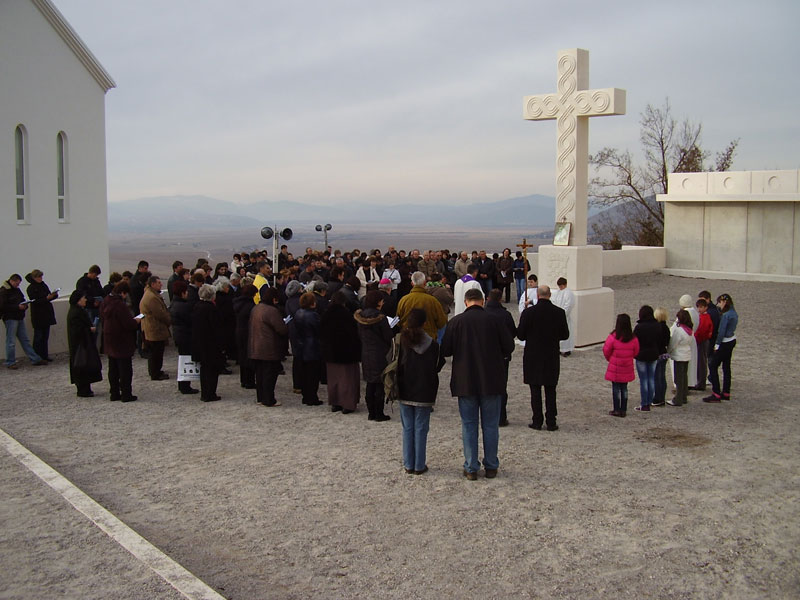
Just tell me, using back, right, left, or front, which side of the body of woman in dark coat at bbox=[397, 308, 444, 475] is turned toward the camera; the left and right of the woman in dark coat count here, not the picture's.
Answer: back

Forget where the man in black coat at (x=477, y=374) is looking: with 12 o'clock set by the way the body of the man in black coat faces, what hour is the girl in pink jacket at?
The girl in pink jacket is roughly at 1 o'clock from the man in black coat.

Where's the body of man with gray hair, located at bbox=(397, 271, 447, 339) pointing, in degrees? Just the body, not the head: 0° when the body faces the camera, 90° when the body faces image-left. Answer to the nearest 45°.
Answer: approximately 180°

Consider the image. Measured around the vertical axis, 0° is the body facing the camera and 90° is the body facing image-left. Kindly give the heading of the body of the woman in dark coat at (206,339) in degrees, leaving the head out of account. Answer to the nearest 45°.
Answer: approximately 225°

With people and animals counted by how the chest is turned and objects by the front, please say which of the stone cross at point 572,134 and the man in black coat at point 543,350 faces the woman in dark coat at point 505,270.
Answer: the man in black coat

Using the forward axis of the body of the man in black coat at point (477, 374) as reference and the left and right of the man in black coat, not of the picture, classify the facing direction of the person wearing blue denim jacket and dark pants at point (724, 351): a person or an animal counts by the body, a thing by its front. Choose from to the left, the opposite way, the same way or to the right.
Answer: to the left

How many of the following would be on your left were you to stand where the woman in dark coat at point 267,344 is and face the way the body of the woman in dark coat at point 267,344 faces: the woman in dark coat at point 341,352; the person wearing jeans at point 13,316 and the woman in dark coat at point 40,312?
2

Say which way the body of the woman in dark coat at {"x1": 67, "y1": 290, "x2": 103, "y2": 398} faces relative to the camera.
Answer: to the viewer's right

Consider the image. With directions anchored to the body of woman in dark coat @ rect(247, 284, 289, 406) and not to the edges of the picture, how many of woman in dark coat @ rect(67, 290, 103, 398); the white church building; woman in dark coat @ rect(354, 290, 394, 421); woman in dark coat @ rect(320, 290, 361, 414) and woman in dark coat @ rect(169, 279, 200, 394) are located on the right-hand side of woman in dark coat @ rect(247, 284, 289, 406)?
2

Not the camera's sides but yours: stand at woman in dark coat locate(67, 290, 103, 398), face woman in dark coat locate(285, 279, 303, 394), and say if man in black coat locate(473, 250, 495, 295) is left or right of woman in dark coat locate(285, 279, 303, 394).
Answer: left

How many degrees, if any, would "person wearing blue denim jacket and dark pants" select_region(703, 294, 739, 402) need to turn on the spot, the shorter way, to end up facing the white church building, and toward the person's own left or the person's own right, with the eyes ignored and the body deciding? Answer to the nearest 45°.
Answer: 0° — they already face it

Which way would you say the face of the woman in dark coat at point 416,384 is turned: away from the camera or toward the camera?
away from the camera

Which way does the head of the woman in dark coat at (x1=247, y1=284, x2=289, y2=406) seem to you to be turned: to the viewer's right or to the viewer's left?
to the viewer's right

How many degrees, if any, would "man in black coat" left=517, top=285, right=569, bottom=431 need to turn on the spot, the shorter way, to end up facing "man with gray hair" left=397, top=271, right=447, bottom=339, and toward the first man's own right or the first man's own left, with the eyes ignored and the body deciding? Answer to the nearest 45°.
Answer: approximately 45° to the first man's own left

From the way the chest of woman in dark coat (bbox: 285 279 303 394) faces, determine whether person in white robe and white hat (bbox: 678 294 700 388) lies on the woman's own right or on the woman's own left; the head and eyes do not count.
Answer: on the woman's own right

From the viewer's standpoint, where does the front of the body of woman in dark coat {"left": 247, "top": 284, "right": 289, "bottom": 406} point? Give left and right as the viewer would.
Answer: facing away from the viewer and to the right of the viewer

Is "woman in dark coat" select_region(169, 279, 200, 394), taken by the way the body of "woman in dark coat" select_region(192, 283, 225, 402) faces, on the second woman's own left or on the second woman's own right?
on the second woman's own left

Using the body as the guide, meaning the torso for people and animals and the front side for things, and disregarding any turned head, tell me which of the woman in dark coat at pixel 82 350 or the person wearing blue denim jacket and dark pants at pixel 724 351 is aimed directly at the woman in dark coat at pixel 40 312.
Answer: the person wearing blue denim jacket and dark pants
